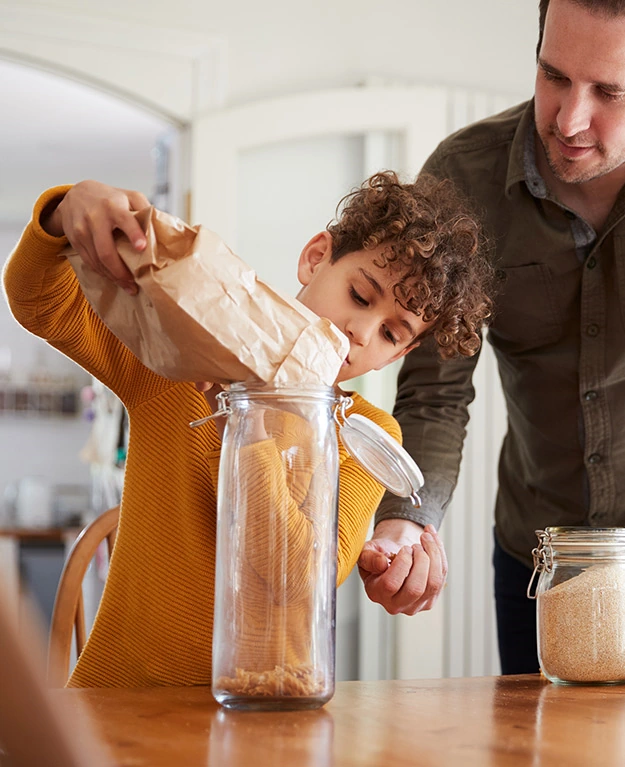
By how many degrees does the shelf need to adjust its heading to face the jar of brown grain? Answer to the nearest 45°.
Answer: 0° — it already faces it

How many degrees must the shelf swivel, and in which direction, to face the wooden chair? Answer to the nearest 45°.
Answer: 0° — it already faces it

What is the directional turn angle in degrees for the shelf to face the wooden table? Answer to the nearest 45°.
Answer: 0° — it already faces it

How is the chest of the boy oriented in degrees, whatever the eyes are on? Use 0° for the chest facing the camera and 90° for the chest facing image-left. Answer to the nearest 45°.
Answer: approximately 315°

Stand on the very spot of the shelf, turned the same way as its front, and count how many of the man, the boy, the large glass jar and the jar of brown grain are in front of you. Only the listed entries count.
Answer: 4

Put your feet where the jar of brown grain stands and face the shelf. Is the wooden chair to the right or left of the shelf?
left

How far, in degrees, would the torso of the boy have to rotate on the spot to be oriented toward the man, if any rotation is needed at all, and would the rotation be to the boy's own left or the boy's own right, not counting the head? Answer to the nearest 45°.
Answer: approximately 90° to the boy's own left

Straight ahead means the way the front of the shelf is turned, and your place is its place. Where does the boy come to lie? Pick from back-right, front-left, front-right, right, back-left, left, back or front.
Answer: front

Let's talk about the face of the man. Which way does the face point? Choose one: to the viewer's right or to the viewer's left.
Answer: to the viewer's left

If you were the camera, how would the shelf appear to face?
facing the viewer

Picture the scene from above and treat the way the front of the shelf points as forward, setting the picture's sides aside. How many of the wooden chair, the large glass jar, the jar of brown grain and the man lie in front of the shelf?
4
